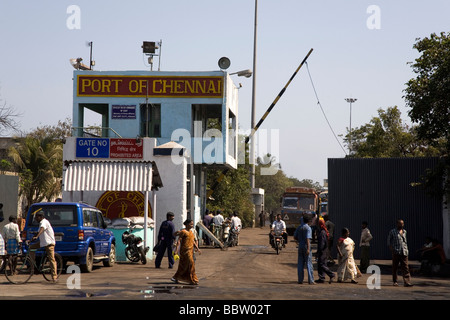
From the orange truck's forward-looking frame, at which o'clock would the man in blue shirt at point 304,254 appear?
The man in blue shirt is roughly at 12 o'clock from the orange truck.

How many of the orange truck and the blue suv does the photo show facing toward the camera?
1

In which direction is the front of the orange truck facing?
toward the camera

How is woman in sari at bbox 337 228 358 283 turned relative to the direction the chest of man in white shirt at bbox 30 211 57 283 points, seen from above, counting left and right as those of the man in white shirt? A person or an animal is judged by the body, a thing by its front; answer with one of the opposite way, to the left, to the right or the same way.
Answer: to the left

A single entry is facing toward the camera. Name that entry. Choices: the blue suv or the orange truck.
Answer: the orange truck

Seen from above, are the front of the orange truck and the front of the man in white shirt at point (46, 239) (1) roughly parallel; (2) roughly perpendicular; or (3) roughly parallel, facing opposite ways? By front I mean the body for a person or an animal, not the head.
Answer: roughly perpendicular

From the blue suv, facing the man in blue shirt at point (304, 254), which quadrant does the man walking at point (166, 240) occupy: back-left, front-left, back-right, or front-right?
front-left

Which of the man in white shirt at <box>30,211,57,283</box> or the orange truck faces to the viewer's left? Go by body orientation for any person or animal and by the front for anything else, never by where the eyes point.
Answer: the man in white shirt

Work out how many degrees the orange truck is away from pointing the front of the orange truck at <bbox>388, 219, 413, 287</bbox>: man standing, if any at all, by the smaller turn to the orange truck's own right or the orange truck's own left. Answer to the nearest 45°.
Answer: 0° — it already faces them

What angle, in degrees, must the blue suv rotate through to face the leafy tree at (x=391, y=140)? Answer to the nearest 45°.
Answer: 0° — it already faces it

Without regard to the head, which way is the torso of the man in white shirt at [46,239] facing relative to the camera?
to the viewer's left

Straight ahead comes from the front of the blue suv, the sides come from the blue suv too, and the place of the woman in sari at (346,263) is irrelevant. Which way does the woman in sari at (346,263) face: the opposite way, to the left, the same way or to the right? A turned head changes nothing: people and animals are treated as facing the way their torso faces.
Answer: to the right
